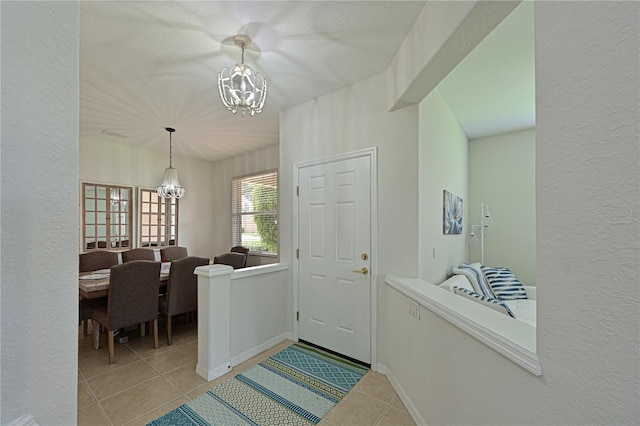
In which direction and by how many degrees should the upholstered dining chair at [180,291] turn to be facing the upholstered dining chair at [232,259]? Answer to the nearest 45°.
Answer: approximately 90° to its right

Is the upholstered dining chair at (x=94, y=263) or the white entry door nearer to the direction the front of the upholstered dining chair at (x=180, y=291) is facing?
the upholstered dining chair

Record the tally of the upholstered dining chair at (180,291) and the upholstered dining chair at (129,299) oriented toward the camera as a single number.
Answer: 0

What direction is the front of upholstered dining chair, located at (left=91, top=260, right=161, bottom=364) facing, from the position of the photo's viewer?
facing away from the viewer and to the left of the viewer

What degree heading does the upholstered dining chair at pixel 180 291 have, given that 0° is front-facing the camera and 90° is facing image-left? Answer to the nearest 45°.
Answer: approximately 135°

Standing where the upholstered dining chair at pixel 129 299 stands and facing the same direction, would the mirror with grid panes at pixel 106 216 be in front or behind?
in front

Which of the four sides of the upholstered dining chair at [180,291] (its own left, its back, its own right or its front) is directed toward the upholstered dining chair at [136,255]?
front
